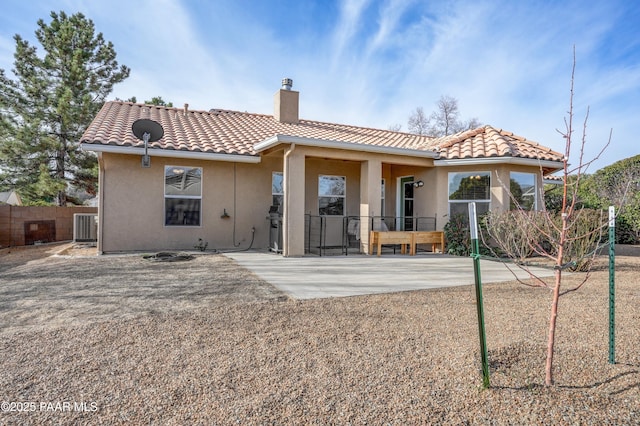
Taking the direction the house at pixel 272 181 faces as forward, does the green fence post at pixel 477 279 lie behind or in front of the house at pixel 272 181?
behind

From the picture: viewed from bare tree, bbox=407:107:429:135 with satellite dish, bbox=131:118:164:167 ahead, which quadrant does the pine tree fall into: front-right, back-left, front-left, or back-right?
front-right

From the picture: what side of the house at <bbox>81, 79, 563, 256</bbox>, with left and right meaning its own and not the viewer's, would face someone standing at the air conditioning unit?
left

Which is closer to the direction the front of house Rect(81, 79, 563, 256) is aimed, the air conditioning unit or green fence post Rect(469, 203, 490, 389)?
the green fence post

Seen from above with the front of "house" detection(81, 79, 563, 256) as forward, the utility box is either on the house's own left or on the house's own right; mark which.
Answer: on the house's own left

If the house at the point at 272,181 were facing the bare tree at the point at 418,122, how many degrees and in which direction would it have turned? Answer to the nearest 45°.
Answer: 0° — it already faces it
